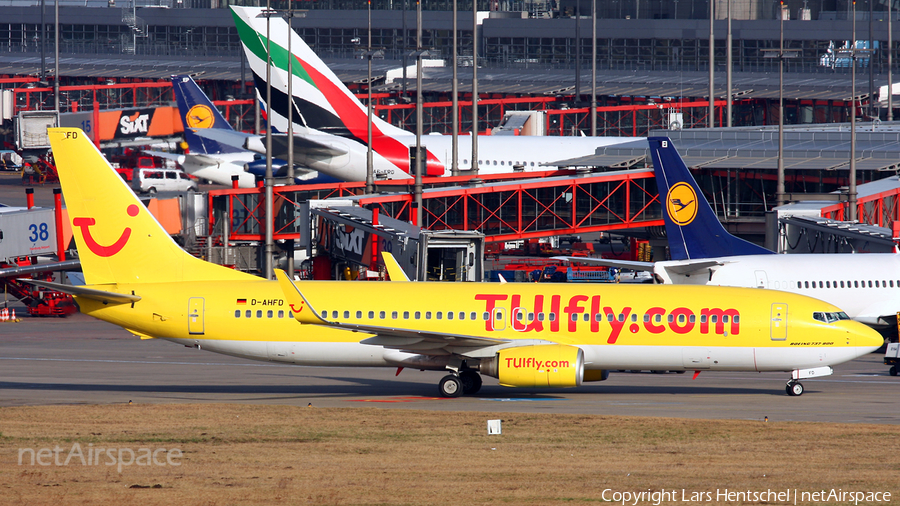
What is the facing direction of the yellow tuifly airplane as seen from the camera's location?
facing to the right of the viewer

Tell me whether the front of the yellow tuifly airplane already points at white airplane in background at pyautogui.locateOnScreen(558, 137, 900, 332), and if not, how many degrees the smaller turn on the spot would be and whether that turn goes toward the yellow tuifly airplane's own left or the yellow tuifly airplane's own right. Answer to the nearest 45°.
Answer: approximately 45° to the yellow tuifly airplane's own left
